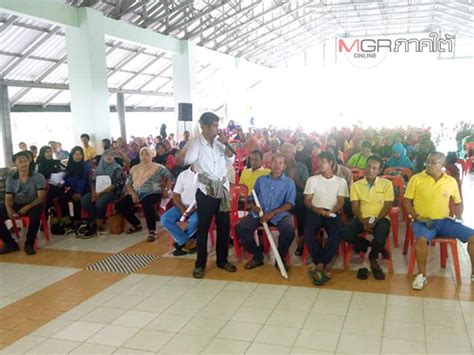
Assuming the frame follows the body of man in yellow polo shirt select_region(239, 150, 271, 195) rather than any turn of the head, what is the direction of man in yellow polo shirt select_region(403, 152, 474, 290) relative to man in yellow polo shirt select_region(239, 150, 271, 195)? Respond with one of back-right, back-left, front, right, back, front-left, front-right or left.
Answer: front-left

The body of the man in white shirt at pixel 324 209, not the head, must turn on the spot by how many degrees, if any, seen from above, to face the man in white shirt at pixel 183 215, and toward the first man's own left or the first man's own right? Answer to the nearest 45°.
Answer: approximately 90° to the first man's own right

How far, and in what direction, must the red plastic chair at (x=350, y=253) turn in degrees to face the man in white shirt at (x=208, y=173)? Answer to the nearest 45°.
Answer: approximately 90° to its right

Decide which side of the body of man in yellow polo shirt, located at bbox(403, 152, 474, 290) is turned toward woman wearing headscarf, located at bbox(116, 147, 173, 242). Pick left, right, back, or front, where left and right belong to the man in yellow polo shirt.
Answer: right

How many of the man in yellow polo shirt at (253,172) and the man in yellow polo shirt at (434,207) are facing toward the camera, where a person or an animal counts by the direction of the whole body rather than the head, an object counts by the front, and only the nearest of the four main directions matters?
2

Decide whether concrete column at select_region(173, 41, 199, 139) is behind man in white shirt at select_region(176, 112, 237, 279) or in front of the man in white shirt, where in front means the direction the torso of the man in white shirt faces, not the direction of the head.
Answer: behind

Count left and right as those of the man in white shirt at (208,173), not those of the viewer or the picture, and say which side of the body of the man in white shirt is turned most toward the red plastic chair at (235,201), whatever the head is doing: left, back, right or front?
left

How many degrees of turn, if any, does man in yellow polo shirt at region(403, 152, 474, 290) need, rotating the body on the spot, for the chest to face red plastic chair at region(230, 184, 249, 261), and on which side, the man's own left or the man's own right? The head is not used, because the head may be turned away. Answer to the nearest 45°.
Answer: approximately 90° to the man's own right
